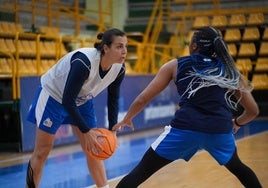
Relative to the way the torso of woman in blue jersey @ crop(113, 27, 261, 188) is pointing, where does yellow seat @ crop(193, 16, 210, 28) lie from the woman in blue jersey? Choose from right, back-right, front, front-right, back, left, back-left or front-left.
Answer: front

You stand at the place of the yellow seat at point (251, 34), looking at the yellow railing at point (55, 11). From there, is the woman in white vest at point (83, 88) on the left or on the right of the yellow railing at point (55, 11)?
left

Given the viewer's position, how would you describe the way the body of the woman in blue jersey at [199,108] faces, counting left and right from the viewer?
facing away from the viewer

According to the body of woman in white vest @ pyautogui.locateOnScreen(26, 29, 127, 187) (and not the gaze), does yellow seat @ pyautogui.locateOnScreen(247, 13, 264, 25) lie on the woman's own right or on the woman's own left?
on the woman's own left

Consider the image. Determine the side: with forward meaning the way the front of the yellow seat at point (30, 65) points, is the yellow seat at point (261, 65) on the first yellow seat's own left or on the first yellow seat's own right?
on the first yellow seat's own left

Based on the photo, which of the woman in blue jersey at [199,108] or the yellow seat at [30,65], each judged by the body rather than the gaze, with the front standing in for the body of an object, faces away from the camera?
the woman in blue jersey

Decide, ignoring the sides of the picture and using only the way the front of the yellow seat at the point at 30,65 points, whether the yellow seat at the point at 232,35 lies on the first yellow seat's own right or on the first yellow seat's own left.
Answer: on the first yellow seat's own left

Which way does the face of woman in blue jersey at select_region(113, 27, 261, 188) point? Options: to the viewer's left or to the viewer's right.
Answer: to the viewer's left

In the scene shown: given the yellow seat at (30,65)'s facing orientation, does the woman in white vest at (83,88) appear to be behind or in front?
in front

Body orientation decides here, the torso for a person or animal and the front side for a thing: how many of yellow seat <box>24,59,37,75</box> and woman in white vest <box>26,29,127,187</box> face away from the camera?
0

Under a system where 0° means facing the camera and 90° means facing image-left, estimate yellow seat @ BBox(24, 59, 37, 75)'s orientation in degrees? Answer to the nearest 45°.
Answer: approximately 315°

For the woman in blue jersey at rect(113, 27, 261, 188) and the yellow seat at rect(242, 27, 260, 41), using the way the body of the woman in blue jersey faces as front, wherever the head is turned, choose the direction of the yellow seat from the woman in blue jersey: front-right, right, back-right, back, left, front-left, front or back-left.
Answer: front

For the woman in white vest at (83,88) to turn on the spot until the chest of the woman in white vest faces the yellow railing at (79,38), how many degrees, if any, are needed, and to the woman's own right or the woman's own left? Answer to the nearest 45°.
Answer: approximately 135° to the woman's own left

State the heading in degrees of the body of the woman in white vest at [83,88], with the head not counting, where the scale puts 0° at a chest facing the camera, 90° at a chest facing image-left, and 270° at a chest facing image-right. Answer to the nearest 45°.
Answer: approximately 315°
